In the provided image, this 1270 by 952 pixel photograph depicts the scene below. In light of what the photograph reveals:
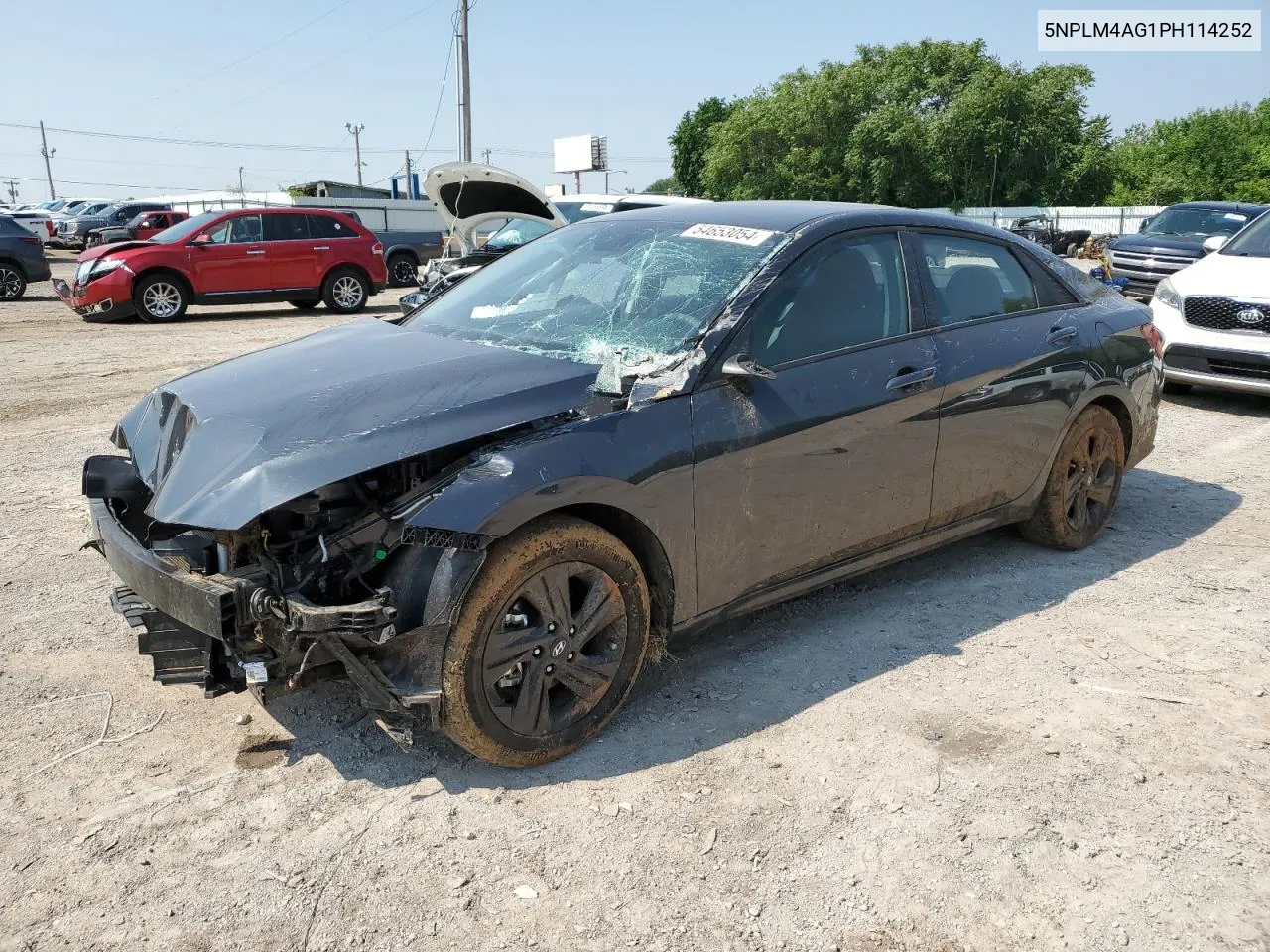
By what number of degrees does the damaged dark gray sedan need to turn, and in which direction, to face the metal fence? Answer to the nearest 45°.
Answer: approximately 180°

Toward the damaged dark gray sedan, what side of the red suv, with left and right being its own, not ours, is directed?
left

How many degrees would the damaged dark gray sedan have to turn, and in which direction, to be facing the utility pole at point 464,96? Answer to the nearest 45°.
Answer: approximately 135° to its right

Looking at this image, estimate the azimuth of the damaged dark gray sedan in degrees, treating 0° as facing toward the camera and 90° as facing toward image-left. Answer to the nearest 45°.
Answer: approximately 45°

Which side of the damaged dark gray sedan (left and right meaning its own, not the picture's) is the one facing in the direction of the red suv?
right

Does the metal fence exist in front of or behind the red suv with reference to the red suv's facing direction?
behind

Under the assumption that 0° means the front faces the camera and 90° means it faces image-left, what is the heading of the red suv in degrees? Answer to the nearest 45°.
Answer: approximately 90°

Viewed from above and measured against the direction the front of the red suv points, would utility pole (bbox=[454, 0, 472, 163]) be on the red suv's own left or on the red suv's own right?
on the red suv's own right

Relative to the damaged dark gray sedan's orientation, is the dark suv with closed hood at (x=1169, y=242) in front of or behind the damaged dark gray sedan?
behind

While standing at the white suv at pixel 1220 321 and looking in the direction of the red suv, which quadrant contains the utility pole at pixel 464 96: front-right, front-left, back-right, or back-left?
front-right

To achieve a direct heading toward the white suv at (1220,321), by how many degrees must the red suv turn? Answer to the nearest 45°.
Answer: approximately 135° to its left

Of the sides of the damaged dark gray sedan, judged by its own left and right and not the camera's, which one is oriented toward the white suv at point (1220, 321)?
back

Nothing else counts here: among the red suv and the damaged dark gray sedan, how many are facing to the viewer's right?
0

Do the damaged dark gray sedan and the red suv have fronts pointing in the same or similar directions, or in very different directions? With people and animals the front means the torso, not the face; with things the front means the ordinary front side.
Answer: same or similar directions
